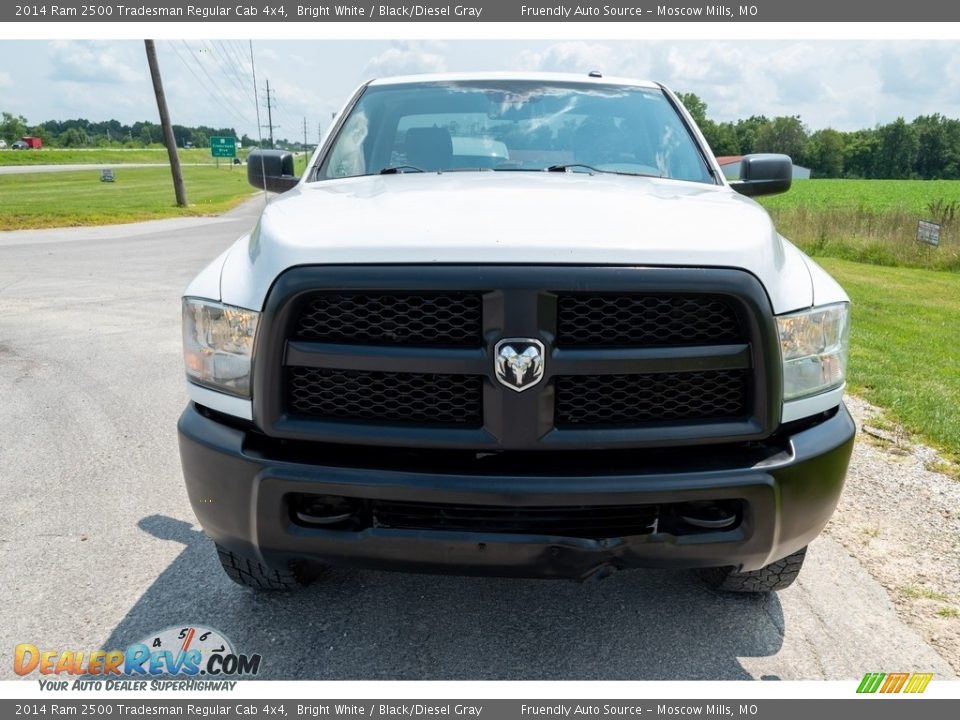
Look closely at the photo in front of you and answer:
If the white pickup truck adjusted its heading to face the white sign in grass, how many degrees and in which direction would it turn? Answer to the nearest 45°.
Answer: approximately 135° to its left

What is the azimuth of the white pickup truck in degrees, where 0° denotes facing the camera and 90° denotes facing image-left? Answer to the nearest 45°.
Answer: approximately 0°
